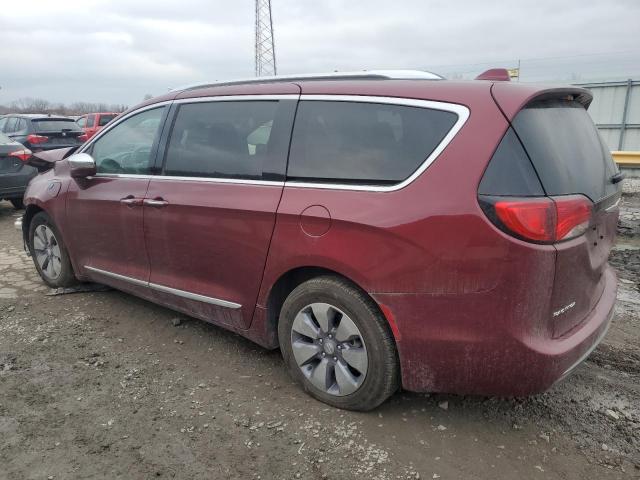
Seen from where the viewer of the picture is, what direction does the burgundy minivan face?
facing away from the viewer and to the left of the viewer

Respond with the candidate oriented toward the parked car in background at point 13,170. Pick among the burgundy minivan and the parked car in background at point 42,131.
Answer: the burgundy minivan

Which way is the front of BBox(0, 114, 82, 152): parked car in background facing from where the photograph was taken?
facing away from the viewer and to the left of the viewer

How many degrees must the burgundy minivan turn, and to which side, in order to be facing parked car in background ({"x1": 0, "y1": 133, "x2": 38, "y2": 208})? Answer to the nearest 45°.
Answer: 0° — it already faces it

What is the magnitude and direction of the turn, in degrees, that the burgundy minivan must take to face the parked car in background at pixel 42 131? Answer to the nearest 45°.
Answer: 0° — it already faces it

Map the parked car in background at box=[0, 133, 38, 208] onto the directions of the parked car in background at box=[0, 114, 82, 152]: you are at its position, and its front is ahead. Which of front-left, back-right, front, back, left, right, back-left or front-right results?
back-left
